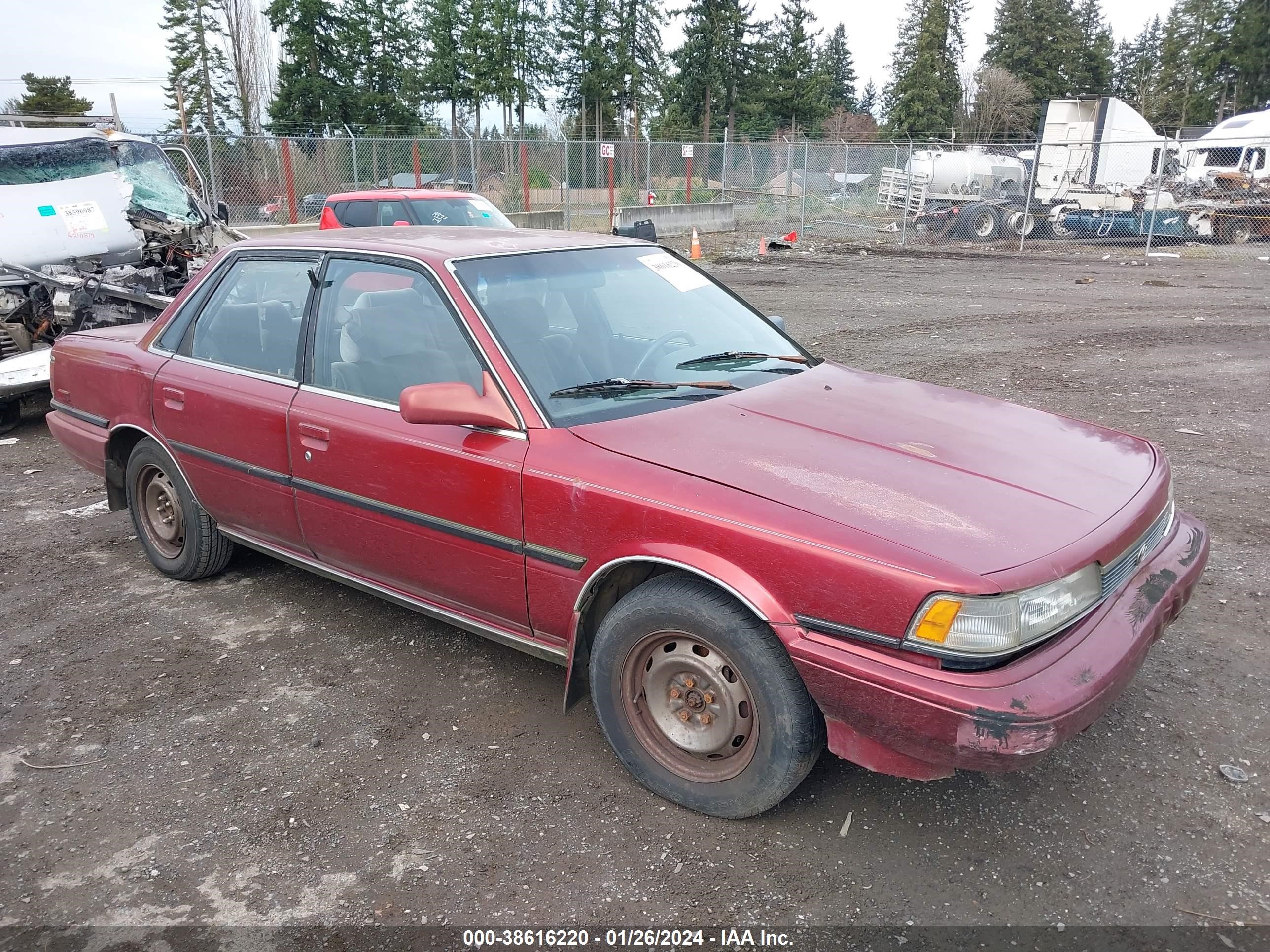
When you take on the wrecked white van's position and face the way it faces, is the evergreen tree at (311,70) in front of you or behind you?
behind

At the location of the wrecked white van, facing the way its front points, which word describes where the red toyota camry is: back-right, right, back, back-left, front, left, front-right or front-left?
front

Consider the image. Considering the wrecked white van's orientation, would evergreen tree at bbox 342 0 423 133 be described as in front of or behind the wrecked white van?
behind

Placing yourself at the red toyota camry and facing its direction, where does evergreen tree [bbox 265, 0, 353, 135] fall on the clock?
The evergreen tree is roughly at 7 o'clock from the red toyota camry.

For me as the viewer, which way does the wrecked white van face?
facing the viewer

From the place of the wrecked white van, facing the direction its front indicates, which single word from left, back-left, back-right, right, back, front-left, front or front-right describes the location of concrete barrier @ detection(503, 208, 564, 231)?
back-left

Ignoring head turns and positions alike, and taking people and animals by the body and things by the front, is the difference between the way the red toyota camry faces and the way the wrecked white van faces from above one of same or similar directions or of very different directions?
same or similar directions

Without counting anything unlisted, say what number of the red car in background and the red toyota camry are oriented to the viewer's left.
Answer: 0

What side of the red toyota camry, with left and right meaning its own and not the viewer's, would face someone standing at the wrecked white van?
back

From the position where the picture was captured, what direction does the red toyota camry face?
facing the viewer and to the right of the viewer

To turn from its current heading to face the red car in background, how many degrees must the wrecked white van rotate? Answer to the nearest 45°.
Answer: approximately 90° to its left

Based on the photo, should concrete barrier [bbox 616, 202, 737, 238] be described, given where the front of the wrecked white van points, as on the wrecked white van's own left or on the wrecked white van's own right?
on the wrecked white van's own left
